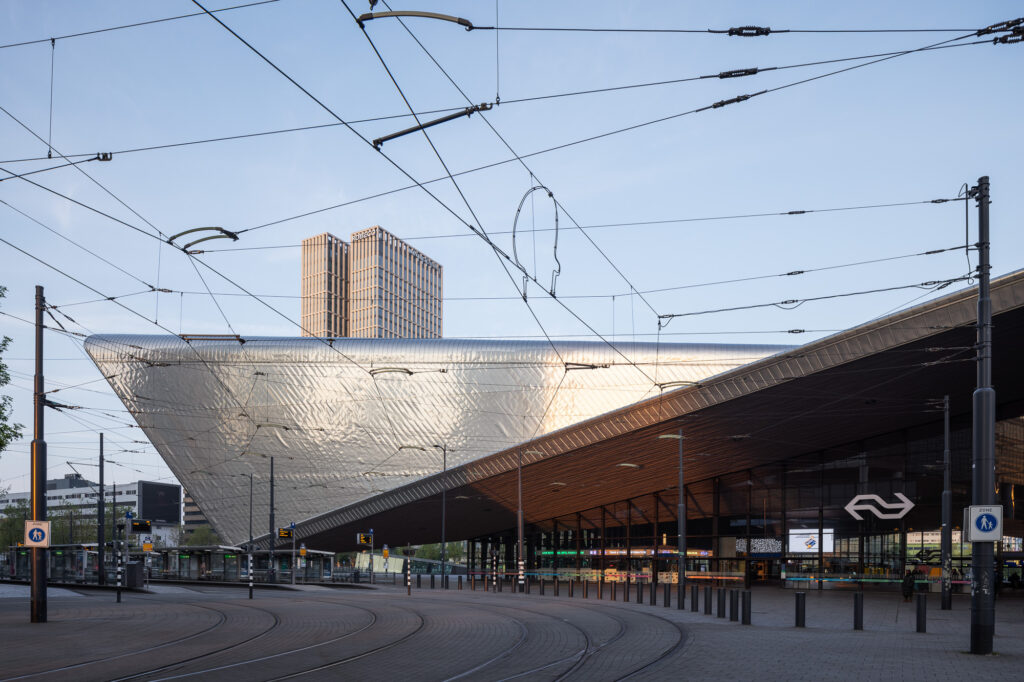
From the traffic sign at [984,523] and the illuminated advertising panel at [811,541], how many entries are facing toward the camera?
2

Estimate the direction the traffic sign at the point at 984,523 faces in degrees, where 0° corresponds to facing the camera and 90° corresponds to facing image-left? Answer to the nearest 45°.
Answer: approximately 0°

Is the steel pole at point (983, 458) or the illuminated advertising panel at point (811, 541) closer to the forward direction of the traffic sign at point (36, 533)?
the steel pole

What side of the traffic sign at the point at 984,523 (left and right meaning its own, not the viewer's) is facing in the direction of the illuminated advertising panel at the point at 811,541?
back
